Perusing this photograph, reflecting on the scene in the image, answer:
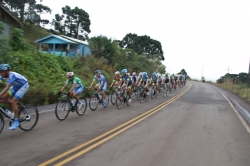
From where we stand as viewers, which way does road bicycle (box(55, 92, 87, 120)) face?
facing the viewer and to the left of the viewer

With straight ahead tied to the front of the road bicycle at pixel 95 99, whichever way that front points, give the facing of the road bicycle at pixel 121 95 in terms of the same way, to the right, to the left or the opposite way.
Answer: the same way

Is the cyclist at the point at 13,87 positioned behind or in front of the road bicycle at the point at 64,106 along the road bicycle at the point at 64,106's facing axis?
in front

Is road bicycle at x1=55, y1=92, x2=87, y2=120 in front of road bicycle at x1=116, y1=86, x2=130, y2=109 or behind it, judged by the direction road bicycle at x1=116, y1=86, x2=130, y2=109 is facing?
in front

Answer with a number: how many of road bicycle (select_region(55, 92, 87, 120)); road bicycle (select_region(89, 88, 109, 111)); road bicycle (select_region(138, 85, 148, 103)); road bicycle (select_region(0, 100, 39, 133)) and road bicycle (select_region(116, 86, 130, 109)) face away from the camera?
0

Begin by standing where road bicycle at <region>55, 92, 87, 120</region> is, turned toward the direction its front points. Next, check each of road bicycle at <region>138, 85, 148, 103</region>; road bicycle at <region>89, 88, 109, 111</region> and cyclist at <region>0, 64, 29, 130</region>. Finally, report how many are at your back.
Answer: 2

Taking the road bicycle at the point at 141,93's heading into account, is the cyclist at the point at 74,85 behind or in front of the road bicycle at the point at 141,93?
in front

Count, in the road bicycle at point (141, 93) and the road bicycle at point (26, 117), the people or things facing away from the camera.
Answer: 0

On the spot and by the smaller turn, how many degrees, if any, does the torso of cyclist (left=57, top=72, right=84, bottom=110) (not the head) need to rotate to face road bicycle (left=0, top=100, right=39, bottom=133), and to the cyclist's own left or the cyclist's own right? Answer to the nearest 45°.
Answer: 0° — they already face it

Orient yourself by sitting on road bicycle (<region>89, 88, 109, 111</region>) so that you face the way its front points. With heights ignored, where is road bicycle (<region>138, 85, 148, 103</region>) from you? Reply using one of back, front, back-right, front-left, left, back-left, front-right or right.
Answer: back

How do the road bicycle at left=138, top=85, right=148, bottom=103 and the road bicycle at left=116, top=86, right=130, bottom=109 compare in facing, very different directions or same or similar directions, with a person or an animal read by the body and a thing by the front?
same or similar directions

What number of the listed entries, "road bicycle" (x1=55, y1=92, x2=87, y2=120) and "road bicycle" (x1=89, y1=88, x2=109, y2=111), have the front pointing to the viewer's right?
0

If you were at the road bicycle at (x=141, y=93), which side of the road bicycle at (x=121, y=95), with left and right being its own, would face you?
back

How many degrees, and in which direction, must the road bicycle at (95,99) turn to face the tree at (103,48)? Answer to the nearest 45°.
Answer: approximately 135° to its right

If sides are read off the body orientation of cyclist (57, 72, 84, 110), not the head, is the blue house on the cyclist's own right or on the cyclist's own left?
on the cyclist's own right

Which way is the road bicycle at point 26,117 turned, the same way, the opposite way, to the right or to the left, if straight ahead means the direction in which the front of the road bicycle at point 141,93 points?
the same way

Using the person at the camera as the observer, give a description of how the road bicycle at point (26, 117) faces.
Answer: facing to the left of the viewer
